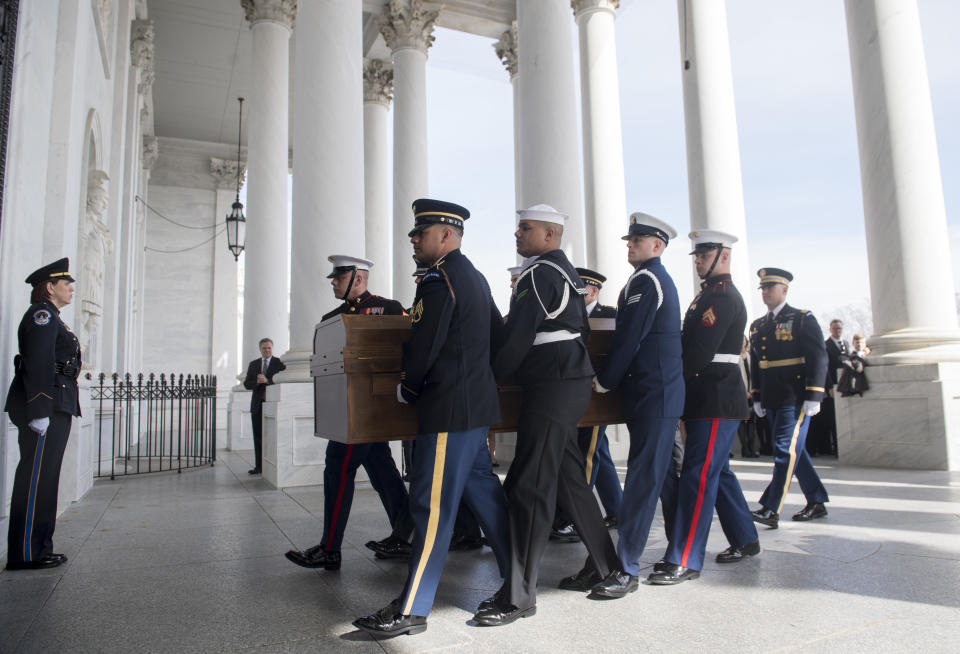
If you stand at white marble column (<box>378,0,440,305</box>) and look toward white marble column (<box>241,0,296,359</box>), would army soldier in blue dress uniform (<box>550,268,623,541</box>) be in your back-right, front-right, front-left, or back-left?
front-left

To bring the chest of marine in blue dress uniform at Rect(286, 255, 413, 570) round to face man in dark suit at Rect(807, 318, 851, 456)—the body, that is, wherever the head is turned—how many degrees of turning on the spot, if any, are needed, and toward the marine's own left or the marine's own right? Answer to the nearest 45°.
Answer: approximately 135° to the marine's own right

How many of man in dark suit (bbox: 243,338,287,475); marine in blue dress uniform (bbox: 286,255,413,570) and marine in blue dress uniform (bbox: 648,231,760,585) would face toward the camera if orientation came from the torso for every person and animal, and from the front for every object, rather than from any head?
1

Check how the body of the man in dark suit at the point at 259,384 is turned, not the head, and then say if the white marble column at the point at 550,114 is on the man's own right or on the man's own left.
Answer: on the man's own left

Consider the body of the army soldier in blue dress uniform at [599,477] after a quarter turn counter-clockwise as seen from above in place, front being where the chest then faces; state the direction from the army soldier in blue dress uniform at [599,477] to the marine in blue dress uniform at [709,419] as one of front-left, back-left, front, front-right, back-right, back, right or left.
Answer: front-left

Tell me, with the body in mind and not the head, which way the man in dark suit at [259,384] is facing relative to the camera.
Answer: toward the camera

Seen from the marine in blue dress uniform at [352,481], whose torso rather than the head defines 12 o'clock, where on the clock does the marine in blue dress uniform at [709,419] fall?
the marine in blue dress uniform at [709,419] is roughly at 7 o'clock from the marine in blue dress uniform at [352,481].

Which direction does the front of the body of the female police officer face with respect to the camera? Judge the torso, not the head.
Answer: to the viewer's right

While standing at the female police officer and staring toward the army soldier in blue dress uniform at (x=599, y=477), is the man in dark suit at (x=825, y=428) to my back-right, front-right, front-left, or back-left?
front-left

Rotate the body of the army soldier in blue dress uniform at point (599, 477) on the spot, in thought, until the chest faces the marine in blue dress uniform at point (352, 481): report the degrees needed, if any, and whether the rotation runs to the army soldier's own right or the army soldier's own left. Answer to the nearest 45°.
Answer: approximately 45° to the army soldier's own left

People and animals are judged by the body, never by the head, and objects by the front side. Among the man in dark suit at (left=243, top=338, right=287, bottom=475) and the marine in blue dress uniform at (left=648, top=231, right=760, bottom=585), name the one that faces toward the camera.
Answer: the man in dark suit

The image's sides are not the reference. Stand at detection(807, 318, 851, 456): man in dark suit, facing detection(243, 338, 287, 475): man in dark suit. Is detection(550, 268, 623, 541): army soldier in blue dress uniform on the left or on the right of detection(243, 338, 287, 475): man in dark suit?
left

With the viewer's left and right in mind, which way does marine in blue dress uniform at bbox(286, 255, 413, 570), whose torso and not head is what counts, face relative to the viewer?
facing to the left of the viewer

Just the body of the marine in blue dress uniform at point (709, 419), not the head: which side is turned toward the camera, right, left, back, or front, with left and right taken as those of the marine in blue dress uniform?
left

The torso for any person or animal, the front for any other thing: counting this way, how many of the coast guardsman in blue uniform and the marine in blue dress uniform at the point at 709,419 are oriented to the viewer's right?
0

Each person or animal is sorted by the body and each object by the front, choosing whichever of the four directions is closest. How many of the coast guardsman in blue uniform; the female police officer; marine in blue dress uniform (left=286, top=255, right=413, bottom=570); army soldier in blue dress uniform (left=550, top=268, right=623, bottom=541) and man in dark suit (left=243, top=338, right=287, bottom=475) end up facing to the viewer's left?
3
